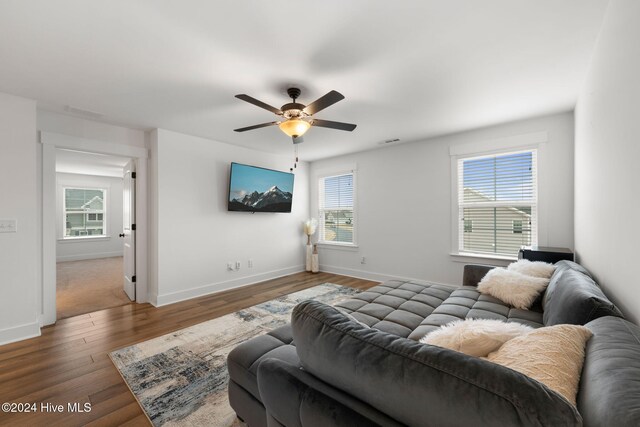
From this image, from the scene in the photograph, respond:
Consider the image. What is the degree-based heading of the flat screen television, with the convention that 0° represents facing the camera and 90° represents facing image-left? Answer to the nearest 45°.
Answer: approximately 315°

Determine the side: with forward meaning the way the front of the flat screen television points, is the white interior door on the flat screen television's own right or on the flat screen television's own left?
on the flat screen television's own right

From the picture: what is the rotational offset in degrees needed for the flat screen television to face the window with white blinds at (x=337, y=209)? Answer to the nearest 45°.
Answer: approximately 45° to its left

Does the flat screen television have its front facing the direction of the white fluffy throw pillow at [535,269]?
yes

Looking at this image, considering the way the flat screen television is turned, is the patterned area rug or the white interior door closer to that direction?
the patterned area rug

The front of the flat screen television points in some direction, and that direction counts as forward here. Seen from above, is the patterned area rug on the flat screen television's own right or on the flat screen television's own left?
on the flat screen television's own right

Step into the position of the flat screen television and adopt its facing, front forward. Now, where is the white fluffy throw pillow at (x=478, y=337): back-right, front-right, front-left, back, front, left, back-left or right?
front-right

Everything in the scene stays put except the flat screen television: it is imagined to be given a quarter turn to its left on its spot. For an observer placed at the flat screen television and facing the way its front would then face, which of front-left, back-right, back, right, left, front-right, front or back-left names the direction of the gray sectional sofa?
back-right

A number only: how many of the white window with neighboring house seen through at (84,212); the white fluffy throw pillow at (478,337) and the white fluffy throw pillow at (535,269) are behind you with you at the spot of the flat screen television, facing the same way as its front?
1

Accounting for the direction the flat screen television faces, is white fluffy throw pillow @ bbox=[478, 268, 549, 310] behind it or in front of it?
in front
